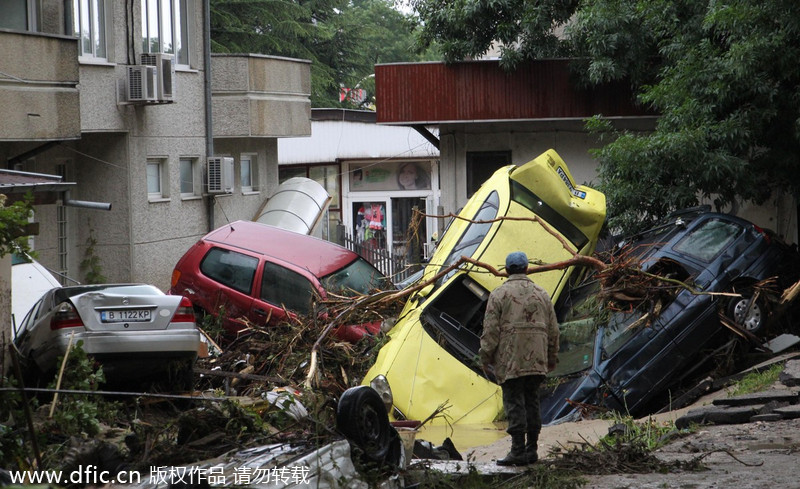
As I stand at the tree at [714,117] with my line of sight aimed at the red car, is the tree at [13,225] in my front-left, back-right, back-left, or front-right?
front-left

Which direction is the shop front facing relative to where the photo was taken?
toward the camera

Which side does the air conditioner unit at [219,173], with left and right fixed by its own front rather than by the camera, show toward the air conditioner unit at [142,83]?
right

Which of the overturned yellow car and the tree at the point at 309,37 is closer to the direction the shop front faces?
the overturned yellow car

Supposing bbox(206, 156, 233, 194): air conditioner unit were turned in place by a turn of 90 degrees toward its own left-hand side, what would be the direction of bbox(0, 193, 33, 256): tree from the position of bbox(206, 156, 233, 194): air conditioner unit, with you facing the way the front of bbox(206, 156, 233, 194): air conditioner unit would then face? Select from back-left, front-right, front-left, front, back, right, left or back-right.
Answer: back-right

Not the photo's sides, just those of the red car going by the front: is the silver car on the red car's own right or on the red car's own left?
on the red car's own right

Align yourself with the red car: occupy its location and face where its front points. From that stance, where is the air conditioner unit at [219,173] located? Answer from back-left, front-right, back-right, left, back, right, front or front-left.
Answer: back-left

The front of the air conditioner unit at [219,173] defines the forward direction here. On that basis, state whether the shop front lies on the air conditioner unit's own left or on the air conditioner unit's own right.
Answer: on the air conditioner unit's own left

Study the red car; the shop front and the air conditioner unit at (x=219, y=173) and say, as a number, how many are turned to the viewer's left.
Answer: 0

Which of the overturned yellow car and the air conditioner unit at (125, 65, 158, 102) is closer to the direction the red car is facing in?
the overturned yellow car

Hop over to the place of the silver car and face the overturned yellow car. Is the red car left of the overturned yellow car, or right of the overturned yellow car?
left

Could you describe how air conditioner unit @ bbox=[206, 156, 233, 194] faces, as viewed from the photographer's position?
facing the viewer and to the right of the viewer

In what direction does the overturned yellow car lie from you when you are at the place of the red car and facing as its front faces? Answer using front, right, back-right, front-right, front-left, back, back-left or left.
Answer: front

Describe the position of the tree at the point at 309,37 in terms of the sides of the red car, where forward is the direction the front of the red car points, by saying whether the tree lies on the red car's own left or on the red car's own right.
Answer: on the red car's own left

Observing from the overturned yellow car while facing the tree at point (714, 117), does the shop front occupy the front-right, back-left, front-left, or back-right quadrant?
front-left
